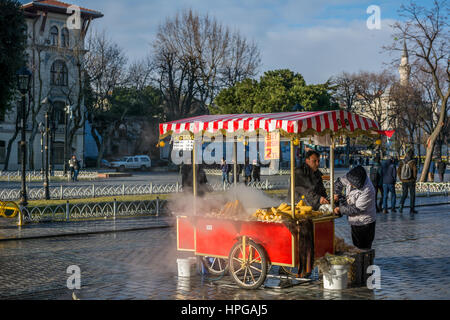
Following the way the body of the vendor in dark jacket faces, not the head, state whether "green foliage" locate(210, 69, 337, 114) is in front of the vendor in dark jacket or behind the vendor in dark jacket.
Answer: behind

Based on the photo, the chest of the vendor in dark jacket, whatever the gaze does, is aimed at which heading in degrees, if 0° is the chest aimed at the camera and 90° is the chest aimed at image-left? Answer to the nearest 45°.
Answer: approximately 315°

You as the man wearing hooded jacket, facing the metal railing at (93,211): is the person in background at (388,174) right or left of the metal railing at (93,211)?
right

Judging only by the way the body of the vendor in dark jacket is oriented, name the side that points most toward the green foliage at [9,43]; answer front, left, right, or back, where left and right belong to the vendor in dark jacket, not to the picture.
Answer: back

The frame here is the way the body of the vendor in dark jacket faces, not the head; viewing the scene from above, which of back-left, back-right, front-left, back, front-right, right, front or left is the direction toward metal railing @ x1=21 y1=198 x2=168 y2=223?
back

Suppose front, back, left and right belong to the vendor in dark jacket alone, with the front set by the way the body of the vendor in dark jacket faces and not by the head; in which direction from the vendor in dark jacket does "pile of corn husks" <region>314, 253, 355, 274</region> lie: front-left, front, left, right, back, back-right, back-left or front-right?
front-right

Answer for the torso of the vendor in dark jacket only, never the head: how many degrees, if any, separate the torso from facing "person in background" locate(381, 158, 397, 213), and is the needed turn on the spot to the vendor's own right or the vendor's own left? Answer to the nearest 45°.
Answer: approximately 135° to the vendor's own left

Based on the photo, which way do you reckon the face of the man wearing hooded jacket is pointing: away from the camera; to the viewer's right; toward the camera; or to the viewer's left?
to the viewer's left

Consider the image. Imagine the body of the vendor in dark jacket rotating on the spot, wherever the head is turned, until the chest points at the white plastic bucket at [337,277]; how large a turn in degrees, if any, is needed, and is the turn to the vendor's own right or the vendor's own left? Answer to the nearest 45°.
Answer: approximately 45° to the vendor's own right
